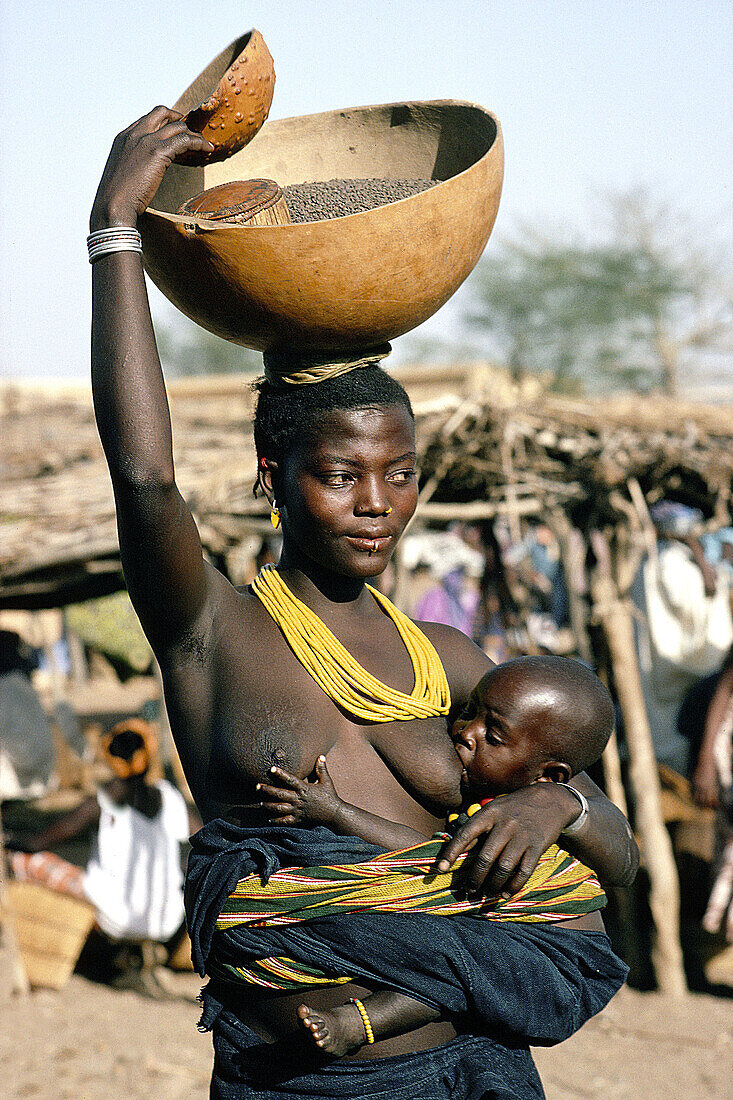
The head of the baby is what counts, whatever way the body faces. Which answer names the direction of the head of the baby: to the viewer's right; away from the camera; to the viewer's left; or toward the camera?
to the viewer's left

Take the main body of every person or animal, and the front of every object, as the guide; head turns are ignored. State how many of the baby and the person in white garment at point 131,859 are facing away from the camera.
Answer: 1

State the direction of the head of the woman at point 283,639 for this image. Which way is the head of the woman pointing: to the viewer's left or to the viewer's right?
to the viewer's right

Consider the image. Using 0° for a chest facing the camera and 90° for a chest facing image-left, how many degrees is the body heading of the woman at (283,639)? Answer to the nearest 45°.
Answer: approximately 315°

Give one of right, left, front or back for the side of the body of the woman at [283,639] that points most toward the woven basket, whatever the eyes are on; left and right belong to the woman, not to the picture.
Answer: back
